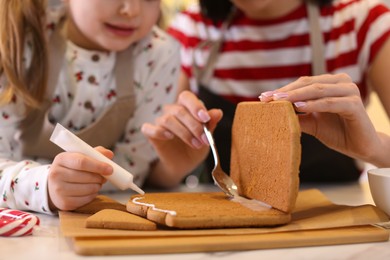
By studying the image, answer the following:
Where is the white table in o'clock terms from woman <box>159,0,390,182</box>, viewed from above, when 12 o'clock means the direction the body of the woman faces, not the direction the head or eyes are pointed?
The white table is roughly at 12 o'clock from the woman.

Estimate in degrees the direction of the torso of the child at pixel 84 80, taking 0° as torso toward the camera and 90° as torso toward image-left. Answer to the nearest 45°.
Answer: approximately 315°

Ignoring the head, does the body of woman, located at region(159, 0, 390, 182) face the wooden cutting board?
yes
